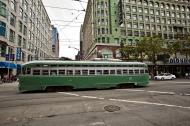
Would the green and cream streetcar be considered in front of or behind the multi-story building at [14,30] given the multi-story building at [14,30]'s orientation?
in front

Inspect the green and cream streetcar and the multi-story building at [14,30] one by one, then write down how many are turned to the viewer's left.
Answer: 1

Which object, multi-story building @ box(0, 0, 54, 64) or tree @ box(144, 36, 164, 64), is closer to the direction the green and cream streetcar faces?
the multi-story building

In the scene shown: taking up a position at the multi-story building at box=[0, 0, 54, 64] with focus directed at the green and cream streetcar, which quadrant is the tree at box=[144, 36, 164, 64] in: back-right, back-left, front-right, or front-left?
front-left

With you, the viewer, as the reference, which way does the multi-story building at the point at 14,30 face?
facing the viewer and to the right of the viewer

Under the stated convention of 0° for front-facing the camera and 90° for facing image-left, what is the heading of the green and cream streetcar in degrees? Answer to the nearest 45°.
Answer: approximately 90°

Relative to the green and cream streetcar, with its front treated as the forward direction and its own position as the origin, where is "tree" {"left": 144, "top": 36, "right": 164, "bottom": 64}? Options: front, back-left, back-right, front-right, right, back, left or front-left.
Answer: back-right

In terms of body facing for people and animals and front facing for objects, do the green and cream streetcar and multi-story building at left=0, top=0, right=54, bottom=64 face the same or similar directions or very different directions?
very different directions

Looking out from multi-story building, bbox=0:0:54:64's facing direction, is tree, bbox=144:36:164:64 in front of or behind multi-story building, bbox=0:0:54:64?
in front

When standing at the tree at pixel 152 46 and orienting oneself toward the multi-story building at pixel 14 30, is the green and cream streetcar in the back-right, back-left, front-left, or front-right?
front-left

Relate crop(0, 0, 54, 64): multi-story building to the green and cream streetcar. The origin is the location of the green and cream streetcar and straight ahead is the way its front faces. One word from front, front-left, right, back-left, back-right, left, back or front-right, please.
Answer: front-right
